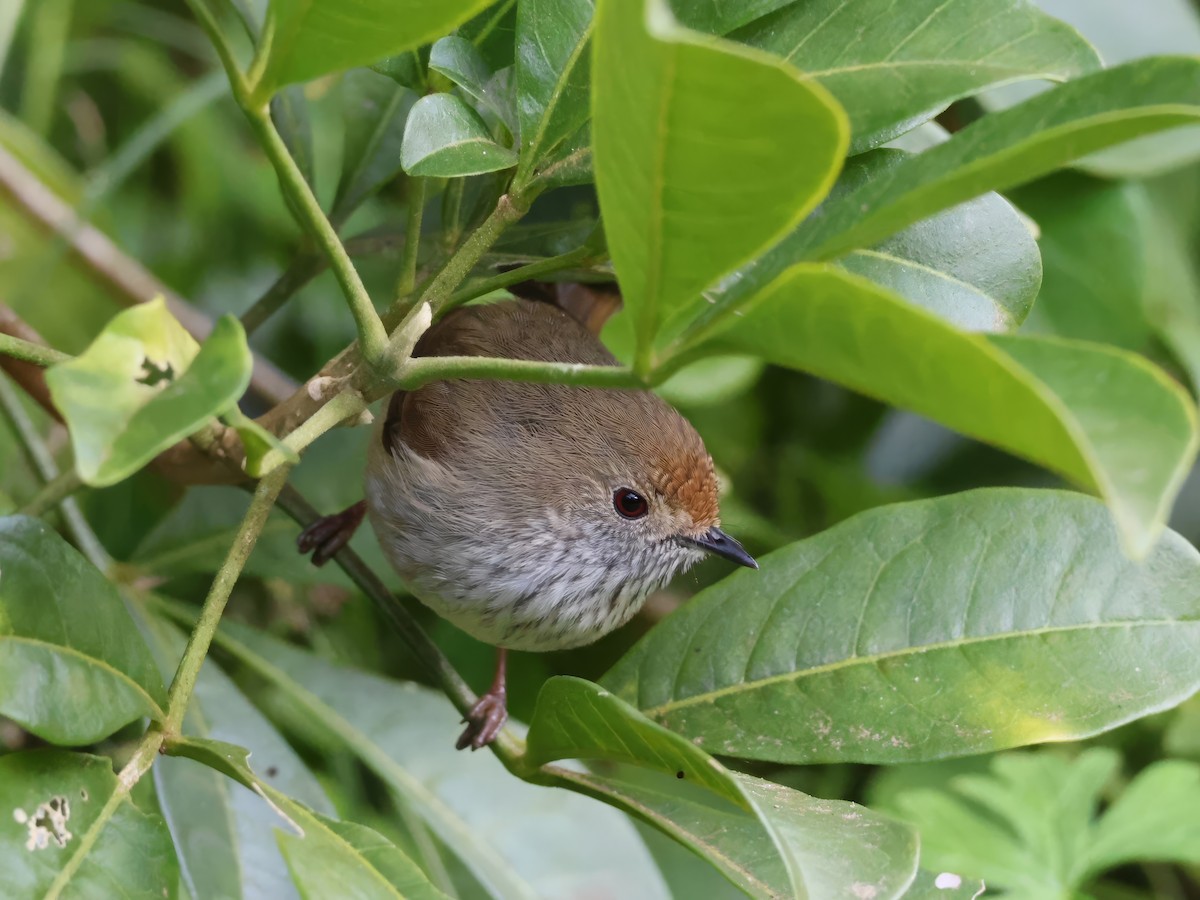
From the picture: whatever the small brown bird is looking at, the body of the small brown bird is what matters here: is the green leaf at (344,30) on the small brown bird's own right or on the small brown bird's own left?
on the small brown bird's own right

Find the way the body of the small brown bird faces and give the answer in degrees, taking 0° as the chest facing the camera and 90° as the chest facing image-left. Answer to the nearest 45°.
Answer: approximately 315°
